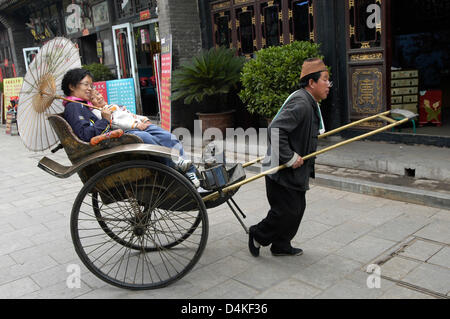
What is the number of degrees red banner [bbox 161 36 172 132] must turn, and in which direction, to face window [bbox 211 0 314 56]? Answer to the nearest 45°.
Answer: approximately 135° to its left

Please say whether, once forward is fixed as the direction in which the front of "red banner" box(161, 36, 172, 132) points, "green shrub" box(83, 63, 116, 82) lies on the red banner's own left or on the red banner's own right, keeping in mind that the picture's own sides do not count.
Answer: on the red banner's own right

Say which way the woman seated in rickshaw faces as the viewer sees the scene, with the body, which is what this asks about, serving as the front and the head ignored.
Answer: to the viewer's right

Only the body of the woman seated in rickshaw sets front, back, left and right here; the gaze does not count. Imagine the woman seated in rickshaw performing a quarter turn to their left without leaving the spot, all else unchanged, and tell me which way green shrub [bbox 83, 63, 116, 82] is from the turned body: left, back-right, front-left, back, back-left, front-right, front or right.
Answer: front

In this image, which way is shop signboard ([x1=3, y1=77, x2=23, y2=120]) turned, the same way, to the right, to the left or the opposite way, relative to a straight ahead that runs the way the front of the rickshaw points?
to the right

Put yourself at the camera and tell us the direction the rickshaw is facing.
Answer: facing to the right of the viewer

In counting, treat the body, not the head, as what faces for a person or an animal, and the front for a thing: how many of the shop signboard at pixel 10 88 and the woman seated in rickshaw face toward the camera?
1

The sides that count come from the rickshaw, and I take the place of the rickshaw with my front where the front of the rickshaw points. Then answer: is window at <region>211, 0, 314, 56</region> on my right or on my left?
on my left

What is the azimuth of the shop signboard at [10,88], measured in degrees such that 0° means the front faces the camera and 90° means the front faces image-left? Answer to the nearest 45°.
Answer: approximately 0°

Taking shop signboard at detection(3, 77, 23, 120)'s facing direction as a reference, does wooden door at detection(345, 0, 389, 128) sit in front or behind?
in front

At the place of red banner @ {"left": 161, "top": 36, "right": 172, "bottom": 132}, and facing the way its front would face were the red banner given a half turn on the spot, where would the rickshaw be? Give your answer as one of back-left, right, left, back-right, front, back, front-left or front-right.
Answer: back-right

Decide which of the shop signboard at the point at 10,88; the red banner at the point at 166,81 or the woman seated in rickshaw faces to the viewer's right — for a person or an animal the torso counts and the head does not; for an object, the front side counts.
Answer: the woman seated in rickshaw

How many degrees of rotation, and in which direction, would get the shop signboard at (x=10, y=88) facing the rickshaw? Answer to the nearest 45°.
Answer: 0° — it already faces it

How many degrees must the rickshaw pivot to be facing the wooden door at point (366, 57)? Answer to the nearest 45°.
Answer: approximately 45° to its left

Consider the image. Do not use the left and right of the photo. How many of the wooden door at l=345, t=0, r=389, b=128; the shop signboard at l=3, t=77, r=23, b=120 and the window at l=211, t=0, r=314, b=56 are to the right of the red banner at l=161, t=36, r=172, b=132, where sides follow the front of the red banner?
1
